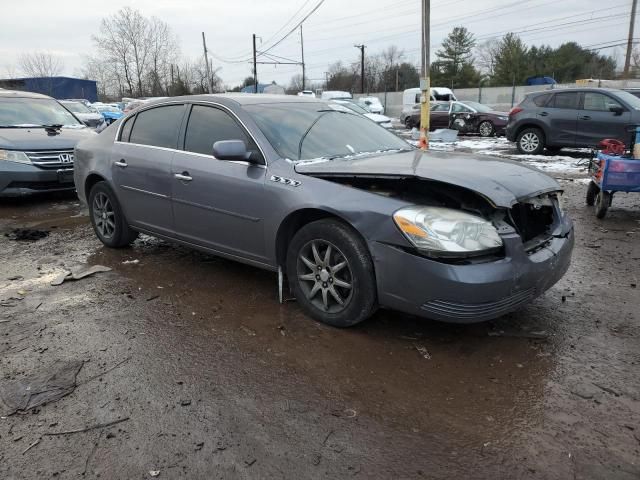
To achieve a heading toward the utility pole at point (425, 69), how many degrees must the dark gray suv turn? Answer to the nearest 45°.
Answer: approximately 180°

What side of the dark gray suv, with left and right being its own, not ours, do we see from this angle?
right

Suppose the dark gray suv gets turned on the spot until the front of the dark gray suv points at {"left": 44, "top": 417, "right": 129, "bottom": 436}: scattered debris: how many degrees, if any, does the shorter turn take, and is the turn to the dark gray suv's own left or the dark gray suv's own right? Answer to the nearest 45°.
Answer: approximately 90° to the dark gray suv's own right

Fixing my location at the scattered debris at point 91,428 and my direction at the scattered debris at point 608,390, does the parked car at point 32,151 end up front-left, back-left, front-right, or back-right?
back-left

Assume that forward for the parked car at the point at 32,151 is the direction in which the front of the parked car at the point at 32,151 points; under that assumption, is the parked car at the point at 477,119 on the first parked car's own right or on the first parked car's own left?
on the first parked car's own left

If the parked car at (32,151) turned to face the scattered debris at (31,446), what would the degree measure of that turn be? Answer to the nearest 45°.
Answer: approximately 45° to its right

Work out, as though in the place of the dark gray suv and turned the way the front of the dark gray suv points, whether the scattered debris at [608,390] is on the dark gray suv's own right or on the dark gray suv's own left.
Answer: on the dark gray suv's own right
